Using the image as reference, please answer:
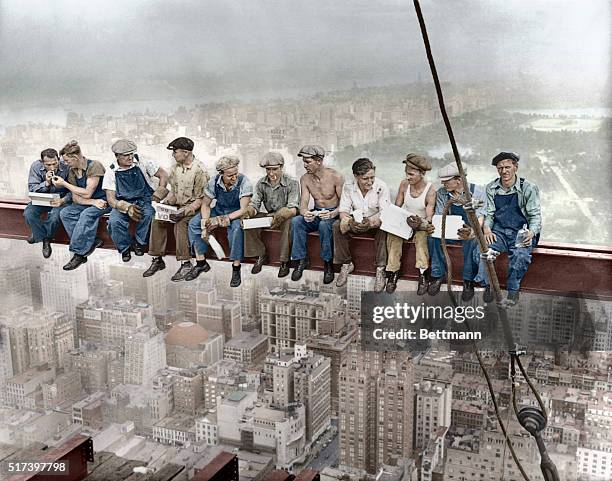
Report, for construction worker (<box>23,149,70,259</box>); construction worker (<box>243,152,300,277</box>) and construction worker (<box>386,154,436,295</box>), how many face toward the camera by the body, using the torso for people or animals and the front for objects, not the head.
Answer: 3

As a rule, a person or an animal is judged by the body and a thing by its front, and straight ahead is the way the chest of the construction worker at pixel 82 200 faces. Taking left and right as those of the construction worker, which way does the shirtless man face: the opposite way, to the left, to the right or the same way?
the same way

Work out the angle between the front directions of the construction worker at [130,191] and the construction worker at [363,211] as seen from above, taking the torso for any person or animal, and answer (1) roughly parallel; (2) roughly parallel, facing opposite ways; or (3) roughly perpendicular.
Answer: roughly parallel

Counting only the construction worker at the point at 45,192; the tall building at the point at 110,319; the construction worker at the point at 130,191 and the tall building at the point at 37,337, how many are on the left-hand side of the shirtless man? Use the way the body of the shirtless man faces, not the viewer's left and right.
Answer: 0

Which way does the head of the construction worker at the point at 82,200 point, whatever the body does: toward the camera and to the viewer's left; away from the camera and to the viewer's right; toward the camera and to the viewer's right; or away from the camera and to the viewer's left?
toward the camera and to the viewer's left

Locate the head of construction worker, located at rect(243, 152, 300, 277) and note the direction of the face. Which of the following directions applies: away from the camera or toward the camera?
toward the camera

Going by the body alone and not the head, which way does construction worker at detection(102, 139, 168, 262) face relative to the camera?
toward the camera

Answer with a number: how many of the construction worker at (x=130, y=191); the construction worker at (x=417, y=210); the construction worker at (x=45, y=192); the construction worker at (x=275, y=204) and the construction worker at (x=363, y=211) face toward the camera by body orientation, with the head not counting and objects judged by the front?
5

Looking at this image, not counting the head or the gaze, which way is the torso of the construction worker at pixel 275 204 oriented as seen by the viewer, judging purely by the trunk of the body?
toward the camera

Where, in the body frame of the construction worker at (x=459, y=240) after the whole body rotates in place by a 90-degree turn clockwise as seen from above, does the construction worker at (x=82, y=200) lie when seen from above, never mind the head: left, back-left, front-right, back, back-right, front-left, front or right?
front-left

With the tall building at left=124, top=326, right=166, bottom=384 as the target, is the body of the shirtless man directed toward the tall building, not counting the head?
no

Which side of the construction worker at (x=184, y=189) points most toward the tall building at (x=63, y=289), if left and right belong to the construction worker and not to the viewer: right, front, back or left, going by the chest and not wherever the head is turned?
right

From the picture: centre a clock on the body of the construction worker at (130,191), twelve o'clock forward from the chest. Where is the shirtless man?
The shirtless man is roughly at 10 o'clock from the construction worker.

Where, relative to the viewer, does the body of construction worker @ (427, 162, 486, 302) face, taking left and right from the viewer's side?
facing the viewer and to the left of the viewer

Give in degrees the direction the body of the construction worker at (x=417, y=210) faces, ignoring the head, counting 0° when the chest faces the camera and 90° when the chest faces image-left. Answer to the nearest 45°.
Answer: approximately 0°

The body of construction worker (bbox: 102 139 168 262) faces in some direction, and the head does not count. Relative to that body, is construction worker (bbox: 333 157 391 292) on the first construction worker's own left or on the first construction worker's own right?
on the first construction worker's own left

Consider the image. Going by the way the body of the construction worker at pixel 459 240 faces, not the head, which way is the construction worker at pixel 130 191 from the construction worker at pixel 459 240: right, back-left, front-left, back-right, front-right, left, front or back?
front-right

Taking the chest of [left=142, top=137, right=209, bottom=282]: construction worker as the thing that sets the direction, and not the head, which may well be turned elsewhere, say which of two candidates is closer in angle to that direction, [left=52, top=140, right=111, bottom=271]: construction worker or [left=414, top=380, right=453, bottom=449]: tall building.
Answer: the construction worker
